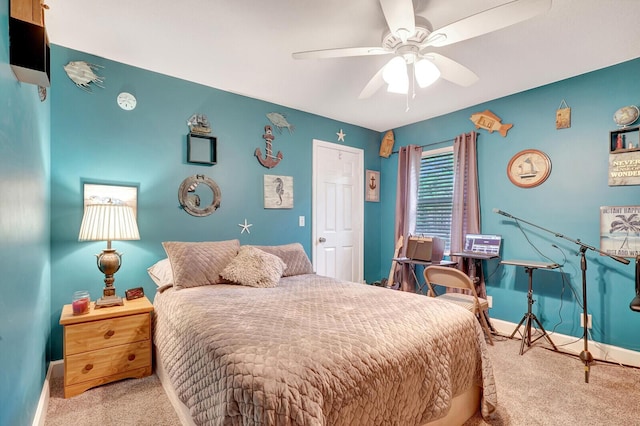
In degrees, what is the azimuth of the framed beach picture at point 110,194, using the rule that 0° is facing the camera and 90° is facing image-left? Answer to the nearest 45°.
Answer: approximately 0°

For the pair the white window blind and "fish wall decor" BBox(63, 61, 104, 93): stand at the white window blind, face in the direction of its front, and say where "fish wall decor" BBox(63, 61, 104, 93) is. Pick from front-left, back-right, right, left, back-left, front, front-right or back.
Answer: front

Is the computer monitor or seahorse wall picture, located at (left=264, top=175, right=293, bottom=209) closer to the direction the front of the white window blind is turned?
the seahorse wall picture

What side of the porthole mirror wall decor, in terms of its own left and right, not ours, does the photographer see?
front

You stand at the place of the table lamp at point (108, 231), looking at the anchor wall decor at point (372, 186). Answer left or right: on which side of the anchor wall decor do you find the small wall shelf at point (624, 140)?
right

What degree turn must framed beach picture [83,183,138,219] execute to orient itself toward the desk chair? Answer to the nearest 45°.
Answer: approximately 45° to its left

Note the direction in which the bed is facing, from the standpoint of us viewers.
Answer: facing the viewer and to the right of the viewer

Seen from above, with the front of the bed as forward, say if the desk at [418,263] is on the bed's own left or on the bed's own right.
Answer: on the bed's own left

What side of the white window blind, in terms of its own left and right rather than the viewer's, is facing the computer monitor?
left

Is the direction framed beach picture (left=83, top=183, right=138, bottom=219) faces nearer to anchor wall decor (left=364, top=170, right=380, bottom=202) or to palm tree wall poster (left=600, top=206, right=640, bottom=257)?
the palm tree wall poster

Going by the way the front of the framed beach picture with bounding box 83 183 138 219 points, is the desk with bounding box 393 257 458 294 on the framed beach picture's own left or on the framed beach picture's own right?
on the framed beach picture's own left

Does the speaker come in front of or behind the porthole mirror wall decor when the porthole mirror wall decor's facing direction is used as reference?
in front
